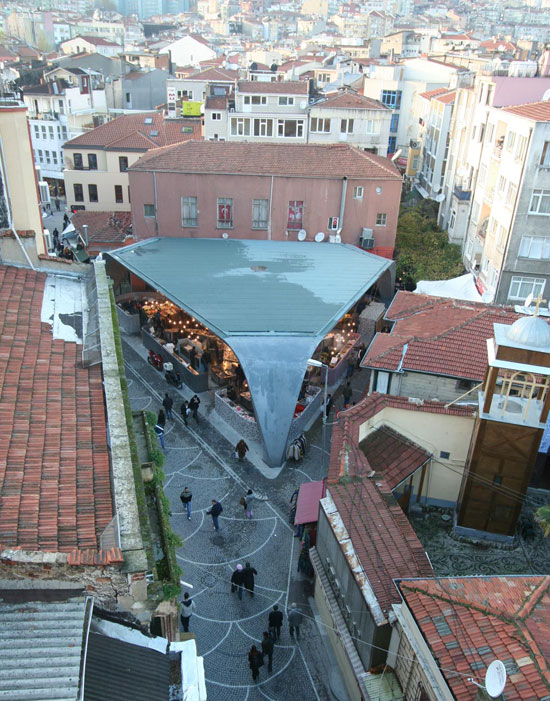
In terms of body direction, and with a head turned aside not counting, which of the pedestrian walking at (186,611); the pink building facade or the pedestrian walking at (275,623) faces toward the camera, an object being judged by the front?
the pink building facade

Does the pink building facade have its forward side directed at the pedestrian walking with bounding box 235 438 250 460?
yes

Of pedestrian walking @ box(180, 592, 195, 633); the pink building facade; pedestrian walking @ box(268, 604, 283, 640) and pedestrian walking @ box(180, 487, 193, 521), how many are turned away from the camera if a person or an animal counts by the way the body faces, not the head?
2

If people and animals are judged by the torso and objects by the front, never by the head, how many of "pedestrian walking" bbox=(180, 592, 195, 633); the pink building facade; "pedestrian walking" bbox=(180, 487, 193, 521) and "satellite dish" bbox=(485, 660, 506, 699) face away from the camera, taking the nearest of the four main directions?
1

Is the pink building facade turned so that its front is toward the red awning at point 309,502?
yes

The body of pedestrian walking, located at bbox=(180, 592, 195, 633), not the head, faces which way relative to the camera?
away from the camera

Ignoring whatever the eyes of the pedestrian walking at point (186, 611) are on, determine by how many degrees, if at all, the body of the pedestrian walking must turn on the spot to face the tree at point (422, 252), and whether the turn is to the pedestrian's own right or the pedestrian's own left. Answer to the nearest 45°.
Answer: approximately 45° to the pedestrian's own right

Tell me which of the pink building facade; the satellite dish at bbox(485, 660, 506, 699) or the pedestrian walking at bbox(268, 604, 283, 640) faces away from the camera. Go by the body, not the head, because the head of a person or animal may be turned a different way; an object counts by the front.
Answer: the pedestrian walking

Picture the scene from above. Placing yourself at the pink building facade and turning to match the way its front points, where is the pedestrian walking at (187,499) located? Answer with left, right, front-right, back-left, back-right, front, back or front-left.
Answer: front

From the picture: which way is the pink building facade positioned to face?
toward the camera

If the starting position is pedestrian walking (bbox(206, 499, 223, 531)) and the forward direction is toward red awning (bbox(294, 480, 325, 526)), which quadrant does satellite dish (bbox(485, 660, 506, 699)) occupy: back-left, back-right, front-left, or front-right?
front-right
